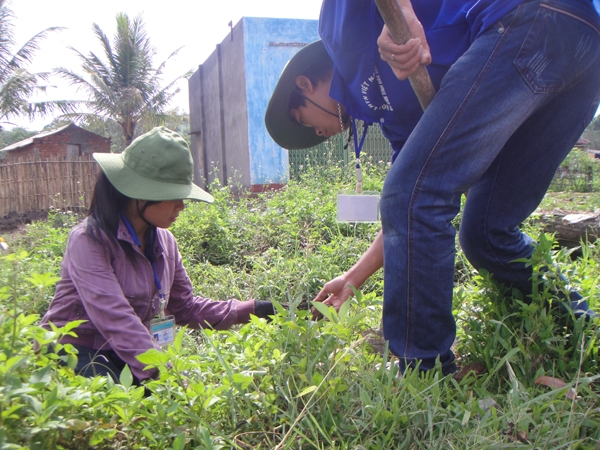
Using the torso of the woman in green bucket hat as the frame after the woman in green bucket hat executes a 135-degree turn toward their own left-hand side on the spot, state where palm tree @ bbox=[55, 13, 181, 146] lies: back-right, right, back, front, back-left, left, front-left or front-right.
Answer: front

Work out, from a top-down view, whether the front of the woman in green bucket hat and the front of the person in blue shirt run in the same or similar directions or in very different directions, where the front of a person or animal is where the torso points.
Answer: very different directions

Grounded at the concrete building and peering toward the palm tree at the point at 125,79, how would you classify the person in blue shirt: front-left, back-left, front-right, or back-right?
back-left

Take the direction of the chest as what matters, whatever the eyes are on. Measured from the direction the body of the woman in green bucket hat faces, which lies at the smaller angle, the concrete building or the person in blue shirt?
the person in blue shirt

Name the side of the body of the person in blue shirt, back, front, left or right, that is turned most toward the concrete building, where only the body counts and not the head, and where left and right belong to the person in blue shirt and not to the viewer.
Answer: right

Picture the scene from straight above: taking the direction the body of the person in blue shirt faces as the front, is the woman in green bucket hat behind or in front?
in front

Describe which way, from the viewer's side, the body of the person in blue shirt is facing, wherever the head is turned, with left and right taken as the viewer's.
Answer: facing to the left of the viewer

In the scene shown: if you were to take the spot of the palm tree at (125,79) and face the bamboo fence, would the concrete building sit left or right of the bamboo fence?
left

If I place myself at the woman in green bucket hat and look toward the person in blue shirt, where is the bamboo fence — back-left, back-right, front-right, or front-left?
back-left

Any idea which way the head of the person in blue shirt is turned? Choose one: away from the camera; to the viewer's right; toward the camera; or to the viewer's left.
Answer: to the viewer's left

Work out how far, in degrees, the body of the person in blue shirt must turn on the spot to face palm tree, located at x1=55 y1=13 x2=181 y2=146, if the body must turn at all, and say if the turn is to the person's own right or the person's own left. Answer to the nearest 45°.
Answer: approximately 45° to the person's own right

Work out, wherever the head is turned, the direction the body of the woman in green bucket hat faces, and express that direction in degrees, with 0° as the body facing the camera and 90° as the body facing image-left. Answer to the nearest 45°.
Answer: approximately 315°

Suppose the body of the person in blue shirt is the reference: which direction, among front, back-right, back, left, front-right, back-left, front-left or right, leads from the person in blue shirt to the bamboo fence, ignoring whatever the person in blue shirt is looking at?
front-right

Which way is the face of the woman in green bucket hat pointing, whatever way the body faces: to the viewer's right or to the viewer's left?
to the viewer's right
